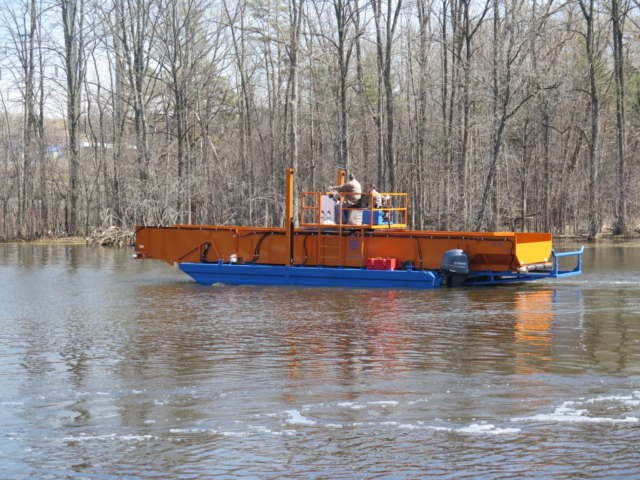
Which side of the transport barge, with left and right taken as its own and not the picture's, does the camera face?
left

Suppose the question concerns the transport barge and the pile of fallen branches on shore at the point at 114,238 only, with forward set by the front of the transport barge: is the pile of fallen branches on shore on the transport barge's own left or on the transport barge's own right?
on the transport barge's own right
